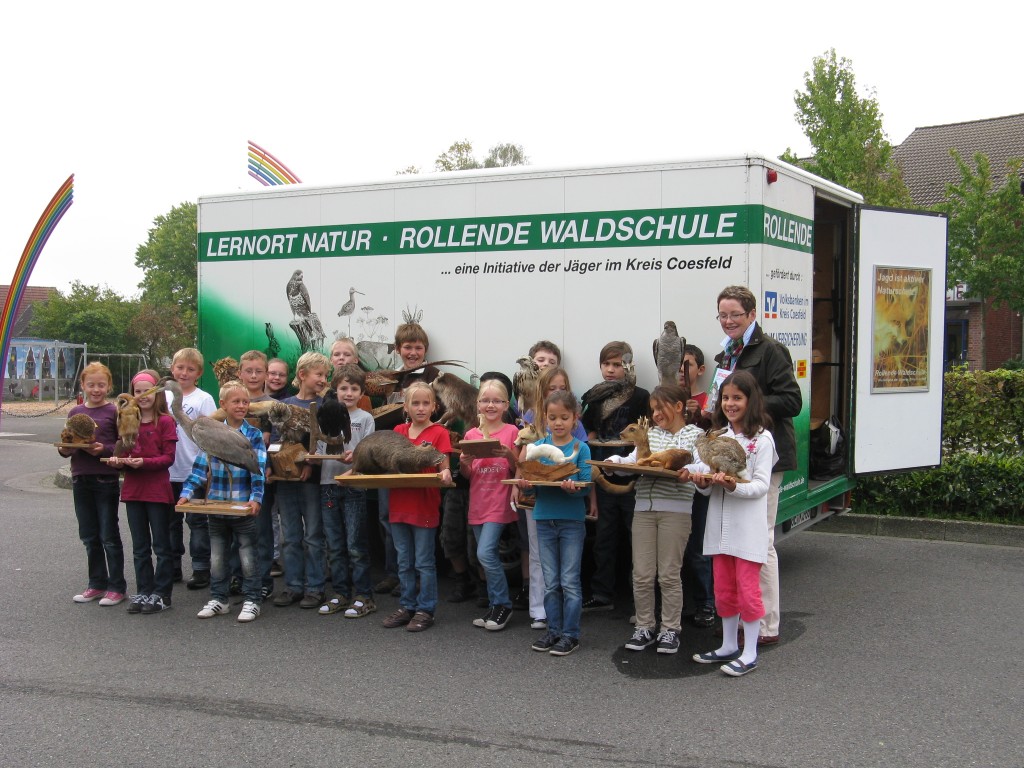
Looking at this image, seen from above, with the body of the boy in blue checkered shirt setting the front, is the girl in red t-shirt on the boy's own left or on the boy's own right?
on the boy's own left

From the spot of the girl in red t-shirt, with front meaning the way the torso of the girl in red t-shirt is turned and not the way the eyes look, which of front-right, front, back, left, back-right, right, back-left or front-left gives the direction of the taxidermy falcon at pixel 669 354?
back-left

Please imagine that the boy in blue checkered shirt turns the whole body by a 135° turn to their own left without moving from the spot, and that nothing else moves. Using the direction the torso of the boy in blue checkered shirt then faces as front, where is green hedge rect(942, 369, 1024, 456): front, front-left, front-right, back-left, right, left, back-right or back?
front

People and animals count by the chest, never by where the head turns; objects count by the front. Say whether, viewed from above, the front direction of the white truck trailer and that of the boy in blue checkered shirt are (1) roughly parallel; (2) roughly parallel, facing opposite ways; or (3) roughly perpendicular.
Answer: roughly perpendicular

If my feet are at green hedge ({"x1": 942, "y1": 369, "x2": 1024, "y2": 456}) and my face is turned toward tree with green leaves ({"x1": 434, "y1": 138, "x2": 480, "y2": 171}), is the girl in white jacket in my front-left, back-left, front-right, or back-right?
back-left

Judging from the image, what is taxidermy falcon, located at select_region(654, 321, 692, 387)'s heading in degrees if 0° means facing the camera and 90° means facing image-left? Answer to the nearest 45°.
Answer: approximately 0°

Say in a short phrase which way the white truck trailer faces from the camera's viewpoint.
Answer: facing away from the viewer and to the left of the viewer

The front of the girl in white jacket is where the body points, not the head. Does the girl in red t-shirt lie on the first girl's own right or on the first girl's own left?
on the first girl's own right

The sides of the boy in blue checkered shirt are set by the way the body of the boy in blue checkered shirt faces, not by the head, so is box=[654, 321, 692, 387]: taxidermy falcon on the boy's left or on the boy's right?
on the boy's left

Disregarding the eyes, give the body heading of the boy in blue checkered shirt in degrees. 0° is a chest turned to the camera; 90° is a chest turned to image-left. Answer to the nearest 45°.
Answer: approximately 45°

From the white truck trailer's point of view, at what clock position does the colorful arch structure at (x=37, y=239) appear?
The colorful arch structure is roughly at 12 o'clock from the white truck trailer.

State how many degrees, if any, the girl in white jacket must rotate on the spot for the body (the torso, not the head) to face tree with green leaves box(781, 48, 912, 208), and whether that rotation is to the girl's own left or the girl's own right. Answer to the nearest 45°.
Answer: approximately 135° to the girl's own right
